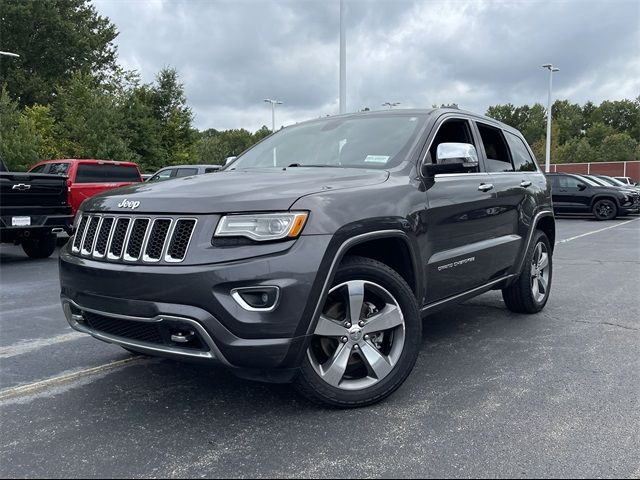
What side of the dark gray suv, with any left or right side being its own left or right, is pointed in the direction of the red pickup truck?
right

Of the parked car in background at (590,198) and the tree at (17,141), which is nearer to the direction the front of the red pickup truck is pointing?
the tree

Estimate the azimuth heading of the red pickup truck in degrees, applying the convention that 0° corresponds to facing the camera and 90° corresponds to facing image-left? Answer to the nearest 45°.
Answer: approximately 135°

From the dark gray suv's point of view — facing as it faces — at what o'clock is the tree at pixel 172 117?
The tree is roughly at 4 o'clock from the dark gray suv.

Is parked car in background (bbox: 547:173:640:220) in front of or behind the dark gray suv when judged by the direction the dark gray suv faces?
behind

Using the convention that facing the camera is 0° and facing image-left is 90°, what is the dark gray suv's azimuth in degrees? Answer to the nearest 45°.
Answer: approximately 45°

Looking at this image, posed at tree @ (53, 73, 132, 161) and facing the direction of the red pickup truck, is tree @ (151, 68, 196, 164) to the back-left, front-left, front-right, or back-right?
back-left

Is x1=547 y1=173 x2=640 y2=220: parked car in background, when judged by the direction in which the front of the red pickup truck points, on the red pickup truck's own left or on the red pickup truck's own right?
on the red pickup truck's own right
